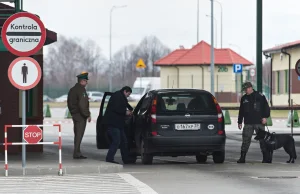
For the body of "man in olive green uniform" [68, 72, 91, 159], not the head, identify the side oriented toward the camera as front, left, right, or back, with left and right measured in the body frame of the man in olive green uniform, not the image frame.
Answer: right

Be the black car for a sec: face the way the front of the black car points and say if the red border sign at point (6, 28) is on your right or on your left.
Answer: on your left

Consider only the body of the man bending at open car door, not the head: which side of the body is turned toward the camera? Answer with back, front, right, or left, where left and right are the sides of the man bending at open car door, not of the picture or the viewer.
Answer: right

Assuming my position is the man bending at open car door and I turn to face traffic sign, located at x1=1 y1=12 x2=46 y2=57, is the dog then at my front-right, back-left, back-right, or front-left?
back-left

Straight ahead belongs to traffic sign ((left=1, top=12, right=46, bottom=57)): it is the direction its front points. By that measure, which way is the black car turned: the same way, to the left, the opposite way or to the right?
the opposite way

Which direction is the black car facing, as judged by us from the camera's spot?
facing away from the viewer

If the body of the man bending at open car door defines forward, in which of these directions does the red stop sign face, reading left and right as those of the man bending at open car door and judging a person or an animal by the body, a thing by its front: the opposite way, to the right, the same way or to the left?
to the right

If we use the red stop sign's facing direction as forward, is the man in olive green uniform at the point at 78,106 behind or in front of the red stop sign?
behind

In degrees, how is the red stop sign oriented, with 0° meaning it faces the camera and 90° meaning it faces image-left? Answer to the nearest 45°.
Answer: approximately 0°

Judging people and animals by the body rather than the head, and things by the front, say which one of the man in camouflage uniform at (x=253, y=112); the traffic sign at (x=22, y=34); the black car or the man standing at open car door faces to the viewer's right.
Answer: the man standing at open car door
